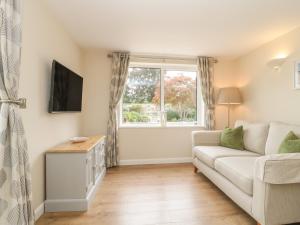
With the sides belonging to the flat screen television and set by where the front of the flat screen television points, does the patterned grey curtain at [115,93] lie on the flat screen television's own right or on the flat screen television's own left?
on the flat screen television's own left

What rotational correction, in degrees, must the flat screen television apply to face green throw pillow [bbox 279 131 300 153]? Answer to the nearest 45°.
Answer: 0° — it already faces it

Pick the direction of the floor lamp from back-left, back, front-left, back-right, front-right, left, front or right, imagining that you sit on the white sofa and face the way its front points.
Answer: back-right

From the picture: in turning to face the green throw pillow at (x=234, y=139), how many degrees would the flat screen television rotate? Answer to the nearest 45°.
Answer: approximately 45° to its left

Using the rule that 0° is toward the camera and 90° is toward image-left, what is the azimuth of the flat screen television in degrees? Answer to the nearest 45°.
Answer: approximately 315°

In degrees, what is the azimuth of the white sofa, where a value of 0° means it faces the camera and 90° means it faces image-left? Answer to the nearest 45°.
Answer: approximately 45°

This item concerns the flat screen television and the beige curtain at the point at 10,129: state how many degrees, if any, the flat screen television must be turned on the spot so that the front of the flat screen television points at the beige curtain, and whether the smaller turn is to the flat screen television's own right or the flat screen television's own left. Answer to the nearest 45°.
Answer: approximately 45° to the flat screen television's own right

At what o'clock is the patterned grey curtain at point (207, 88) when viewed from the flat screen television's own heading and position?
The patterned grey curtain is roughly at 10 o'clock from the flat screen television.

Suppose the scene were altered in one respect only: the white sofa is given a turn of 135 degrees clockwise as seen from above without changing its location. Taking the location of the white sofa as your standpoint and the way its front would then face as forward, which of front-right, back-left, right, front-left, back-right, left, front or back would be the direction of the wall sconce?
front
